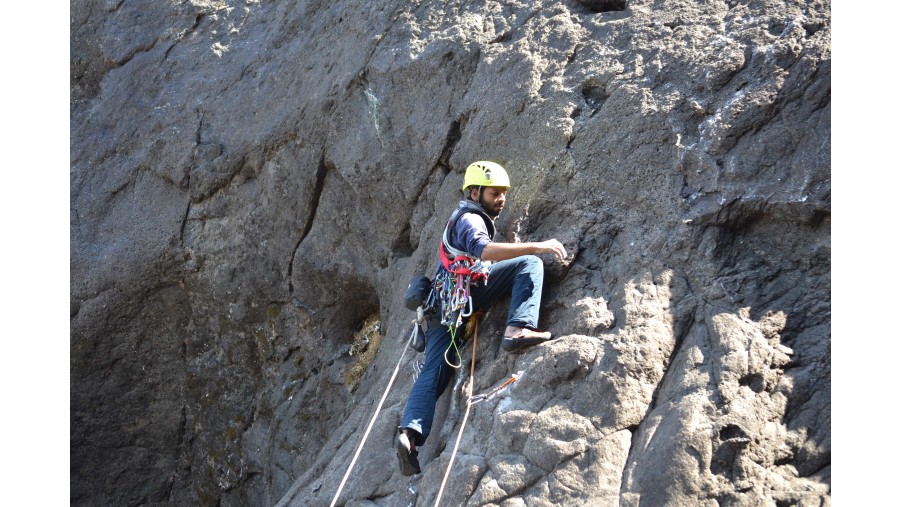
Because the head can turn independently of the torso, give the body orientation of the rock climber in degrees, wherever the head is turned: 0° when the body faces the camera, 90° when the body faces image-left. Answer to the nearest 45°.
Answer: approximately 270°
